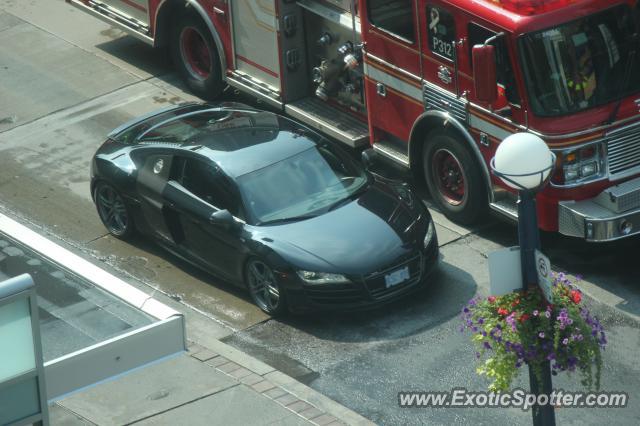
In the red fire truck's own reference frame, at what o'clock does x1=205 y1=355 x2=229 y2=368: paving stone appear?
The paving stone is roughly at 3 o'clock from the red fire truck.

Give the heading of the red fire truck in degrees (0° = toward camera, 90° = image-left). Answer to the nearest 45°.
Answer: approximately 315°

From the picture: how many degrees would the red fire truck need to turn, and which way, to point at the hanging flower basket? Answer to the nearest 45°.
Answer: approximately 45° to its right

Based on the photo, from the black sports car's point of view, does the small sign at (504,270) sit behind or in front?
in front

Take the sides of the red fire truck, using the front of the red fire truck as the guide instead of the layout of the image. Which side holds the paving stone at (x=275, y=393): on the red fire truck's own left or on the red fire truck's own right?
on the red fire truck's own right

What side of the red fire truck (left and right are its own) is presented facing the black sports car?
right

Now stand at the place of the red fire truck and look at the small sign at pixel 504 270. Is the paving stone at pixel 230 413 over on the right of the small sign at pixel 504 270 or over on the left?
right

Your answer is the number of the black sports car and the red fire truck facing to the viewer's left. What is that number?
0

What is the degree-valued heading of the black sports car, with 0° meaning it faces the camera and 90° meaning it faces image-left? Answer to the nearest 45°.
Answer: approximately 315°

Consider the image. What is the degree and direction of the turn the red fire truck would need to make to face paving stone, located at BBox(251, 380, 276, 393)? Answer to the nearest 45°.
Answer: approximately 90° to its right

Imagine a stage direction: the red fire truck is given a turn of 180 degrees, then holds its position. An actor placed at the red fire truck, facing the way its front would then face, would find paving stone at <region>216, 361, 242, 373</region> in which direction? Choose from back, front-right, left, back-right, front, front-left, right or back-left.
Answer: left

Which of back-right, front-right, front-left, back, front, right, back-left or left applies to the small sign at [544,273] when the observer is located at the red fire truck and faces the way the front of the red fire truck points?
front-right
